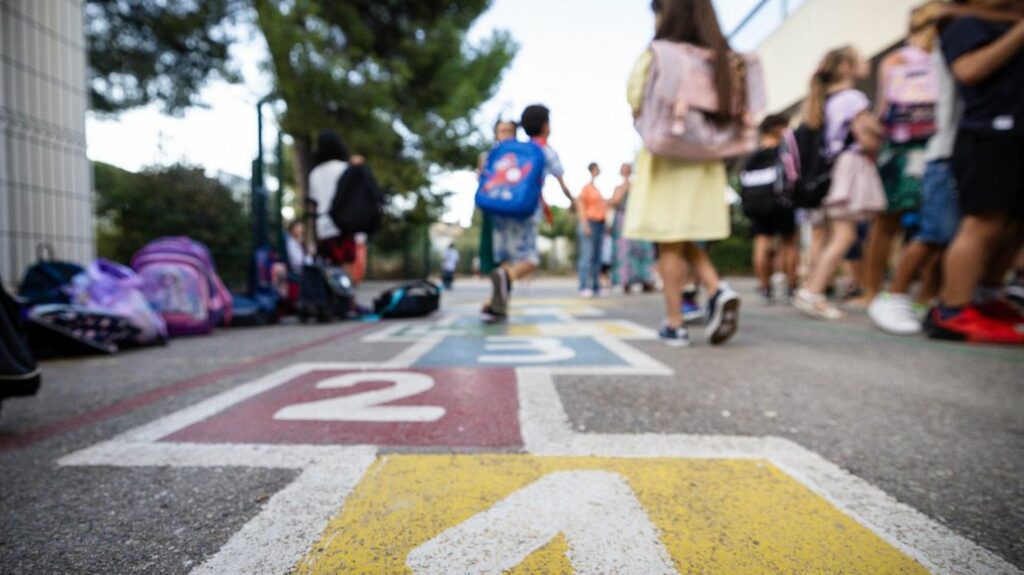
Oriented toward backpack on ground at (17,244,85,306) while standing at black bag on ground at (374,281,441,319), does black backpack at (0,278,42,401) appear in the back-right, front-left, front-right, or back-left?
front-left

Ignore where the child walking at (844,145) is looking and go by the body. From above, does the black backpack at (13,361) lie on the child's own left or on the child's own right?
on the child's own right

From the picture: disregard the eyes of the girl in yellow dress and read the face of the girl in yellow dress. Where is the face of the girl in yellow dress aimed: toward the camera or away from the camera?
away from the camera

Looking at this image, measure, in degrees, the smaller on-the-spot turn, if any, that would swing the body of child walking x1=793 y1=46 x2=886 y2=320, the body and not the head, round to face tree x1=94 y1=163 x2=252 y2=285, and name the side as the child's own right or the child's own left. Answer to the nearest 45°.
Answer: approximately 180°

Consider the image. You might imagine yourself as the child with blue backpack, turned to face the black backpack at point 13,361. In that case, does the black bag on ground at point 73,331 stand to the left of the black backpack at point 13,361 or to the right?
right

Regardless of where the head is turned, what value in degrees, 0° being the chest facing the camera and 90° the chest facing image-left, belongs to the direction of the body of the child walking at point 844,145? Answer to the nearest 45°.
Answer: approximately 270°

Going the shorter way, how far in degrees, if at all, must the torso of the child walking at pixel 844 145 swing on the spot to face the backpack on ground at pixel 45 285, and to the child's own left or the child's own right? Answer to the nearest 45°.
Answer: approximately 135° to the child's own right

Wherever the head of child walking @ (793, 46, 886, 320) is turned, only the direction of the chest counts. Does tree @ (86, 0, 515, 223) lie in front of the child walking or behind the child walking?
behind

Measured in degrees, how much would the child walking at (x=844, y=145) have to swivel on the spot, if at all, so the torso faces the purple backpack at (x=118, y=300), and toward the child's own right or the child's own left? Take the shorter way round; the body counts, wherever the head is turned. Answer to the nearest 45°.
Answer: approximately 135° to the child's own right
